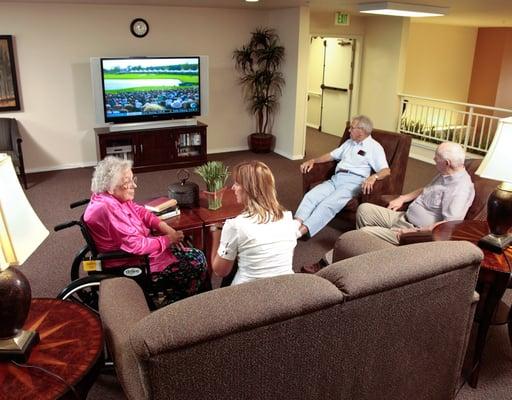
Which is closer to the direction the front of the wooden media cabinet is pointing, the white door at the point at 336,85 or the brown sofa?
the brown sofa

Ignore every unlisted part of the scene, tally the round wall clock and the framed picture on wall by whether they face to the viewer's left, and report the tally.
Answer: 0

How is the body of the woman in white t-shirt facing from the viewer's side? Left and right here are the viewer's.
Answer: facing away from the viewer and to the left of the viewer

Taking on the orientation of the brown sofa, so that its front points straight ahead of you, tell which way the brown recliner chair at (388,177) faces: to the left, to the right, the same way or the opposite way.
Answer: to the left

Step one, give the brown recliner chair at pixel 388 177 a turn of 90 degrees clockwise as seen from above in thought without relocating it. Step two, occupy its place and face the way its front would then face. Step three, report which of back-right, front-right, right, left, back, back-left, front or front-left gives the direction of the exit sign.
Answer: front-right

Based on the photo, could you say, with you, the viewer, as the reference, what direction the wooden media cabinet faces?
facing the viewer

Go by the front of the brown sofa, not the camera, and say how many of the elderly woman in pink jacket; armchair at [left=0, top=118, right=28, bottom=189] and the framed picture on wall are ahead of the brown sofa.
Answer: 3

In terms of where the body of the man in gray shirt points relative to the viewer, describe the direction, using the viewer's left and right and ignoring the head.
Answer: facing to the left of the viewer

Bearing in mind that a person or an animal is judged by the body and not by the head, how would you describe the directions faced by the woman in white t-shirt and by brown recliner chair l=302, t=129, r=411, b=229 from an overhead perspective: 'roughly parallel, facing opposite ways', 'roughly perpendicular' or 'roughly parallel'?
roughly perpendicular

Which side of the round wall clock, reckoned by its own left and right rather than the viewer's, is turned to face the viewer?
front

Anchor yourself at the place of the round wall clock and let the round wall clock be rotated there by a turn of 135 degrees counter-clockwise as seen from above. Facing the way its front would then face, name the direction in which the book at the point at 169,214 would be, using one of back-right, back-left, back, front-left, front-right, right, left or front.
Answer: back-right

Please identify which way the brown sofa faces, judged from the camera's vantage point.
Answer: facing away from the viewer and to the left of the viewer

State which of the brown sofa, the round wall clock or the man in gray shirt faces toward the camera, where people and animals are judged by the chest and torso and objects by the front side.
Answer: the round wall clock

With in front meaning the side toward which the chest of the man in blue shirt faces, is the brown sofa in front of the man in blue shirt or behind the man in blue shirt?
in front

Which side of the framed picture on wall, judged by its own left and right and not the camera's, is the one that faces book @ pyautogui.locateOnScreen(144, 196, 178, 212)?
front

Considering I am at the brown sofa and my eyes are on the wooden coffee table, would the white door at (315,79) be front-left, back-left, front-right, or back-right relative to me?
front-right

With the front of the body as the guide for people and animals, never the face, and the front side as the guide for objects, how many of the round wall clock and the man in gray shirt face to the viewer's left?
1

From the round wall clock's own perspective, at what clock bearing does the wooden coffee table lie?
The wooden coffee table is roughly at 12 o'clock from the round wall clock.

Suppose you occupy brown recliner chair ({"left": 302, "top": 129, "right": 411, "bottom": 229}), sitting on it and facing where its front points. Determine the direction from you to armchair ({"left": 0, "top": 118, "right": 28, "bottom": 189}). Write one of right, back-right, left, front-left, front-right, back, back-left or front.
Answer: front-right

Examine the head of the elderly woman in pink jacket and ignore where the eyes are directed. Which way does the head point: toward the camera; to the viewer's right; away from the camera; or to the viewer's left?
to the viewer's right
